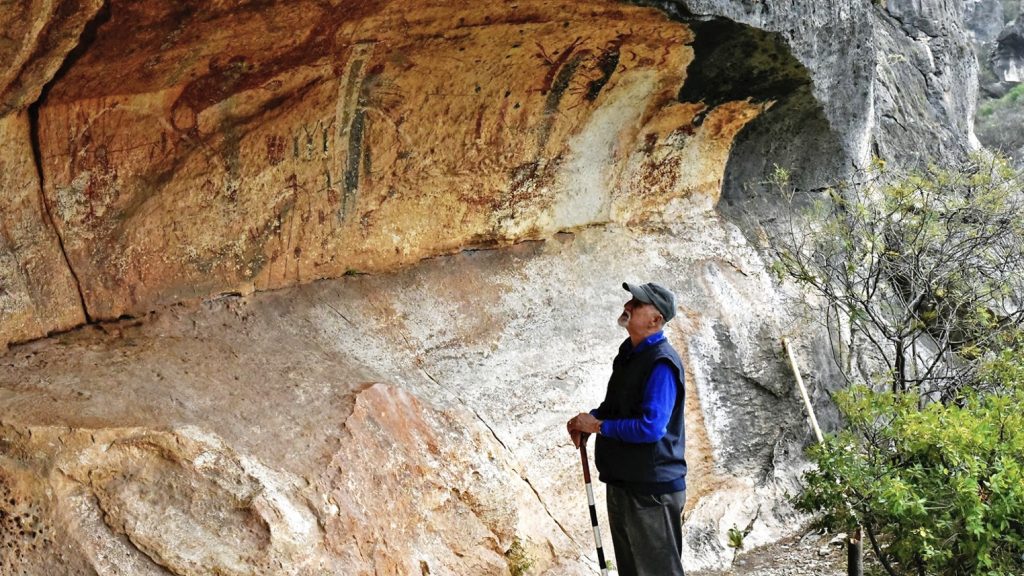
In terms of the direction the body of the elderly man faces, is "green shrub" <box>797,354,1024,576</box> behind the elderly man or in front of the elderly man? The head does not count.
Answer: behind

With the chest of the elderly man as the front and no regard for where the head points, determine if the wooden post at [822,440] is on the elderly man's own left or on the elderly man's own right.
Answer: on the elderly man's own right

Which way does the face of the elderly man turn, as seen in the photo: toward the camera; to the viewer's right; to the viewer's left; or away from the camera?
to the viewer's left

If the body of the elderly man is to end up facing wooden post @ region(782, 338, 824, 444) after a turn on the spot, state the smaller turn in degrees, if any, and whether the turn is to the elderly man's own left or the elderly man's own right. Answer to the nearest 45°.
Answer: approximately 90° to the elderly man's own right

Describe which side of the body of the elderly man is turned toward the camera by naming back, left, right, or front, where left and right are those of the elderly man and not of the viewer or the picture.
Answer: left
